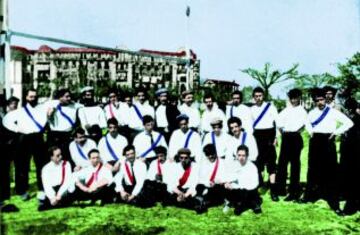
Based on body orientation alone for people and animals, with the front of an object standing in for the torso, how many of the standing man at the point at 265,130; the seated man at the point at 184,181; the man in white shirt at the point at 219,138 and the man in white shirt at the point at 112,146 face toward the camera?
4

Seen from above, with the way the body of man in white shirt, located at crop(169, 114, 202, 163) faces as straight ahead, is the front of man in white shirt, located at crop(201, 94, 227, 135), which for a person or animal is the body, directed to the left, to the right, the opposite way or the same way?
the same way

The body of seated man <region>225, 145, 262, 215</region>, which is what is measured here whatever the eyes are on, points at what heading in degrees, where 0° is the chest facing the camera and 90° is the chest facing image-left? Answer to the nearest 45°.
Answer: approximately 45°

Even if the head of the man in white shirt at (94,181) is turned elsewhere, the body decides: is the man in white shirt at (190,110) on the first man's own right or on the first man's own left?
on the first man's own left

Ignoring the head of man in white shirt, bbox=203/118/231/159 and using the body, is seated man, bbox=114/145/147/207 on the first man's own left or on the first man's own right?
on the first man's own right

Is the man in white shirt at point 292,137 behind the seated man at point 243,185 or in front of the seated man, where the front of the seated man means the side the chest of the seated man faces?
behind

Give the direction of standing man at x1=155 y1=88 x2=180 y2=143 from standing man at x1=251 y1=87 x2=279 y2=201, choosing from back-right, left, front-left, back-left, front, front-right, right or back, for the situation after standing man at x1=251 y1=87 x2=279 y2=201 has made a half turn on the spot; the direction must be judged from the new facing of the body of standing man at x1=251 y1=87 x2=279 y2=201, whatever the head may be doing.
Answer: left

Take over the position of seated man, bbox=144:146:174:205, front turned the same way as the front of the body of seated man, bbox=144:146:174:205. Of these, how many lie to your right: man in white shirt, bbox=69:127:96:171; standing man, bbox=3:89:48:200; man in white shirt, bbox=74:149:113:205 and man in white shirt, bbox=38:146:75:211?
4

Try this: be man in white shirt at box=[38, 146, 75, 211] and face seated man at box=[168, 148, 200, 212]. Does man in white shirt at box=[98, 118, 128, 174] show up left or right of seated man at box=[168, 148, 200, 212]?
left

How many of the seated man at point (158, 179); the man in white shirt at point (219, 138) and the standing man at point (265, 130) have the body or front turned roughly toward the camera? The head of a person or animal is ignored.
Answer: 3

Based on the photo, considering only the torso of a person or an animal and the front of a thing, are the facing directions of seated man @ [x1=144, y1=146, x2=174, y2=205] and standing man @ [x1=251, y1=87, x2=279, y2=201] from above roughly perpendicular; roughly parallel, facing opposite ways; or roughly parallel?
roughly parallel

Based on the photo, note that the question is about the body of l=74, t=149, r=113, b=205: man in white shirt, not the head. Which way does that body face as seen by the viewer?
toward the camera

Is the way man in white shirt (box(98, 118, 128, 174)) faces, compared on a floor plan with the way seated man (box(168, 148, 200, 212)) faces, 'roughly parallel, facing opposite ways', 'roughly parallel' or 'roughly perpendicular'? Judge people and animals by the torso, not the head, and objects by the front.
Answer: roughly parallel

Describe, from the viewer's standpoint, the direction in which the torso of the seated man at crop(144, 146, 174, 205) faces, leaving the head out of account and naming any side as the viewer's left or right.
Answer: facing the viewer

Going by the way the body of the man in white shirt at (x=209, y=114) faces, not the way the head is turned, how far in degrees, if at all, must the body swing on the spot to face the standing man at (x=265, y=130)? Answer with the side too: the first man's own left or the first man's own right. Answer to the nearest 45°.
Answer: approximately 90° to the first man's own left

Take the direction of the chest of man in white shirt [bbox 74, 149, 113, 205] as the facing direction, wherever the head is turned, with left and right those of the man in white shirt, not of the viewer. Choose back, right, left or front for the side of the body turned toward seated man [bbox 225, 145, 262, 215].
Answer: left

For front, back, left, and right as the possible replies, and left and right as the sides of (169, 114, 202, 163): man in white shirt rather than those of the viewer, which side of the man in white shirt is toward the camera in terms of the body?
front
